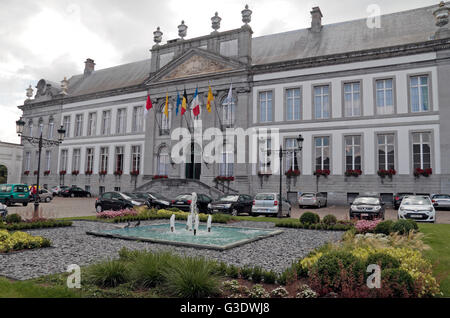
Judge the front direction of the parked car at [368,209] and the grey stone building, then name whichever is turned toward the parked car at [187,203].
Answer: the grey stone building

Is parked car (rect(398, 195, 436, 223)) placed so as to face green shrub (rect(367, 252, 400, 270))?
yes

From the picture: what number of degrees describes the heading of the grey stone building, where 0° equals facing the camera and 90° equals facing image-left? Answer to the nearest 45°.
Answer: approximately 45°

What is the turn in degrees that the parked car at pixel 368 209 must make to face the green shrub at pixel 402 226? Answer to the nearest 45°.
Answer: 0° — it already faces it

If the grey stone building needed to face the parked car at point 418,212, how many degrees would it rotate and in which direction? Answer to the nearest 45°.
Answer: approximately 45° to its left

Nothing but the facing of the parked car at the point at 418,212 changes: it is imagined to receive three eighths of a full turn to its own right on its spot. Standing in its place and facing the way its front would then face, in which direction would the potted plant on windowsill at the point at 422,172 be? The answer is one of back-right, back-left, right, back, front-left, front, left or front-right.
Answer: front-right

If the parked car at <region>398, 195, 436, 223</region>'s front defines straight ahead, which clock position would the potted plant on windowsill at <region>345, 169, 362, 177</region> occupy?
The potted plant on windowsill is roughly at 5 o'clock from the parked car.

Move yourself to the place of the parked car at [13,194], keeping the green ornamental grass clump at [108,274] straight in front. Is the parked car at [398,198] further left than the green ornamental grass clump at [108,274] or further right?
left

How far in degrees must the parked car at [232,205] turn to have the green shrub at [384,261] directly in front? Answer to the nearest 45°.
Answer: approximately 45° to its left

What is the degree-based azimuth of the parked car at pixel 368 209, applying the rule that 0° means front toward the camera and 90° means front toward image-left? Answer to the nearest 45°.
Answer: approximately 0°

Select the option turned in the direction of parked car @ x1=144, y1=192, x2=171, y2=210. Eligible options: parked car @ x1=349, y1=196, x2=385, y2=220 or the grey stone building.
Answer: the grey stone building

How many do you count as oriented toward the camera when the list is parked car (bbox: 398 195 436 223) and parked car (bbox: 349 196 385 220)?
2

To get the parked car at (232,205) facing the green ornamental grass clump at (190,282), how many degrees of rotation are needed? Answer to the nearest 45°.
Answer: approximately 45° to its left
